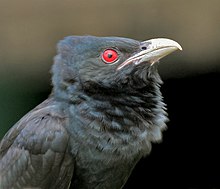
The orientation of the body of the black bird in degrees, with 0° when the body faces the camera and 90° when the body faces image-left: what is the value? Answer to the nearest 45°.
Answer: approximately 270°
